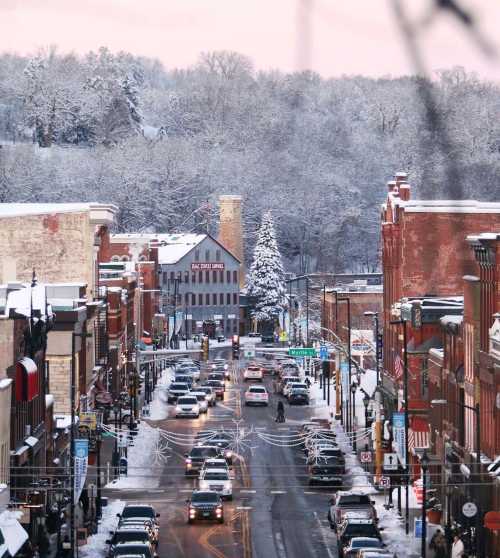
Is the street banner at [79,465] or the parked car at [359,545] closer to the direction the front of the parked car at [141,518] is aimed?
the parked car

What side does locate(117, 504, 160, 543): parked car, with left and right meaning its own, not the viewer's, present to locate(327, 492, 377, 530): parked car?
left

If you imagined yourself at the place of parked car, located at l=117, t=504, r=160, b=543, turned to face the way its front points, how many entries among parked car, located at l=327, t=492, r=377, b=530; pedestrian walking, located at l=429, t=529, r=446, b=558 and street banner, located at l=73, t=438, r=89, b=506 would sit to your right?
1

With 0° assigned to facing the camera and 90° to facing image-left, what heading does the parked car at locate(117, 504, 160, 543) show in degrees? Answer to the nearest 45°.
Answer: approximately 0°

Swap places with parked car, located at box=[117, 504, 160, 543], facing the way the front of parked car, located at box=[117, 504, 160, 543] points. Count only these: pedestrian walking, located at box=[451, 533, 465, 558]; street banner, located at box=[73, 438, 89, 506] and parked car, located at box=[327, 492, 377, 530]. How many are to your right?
1

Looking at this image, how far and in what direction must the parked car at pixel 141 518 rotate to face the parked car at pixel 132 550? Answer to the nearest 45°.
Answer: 0° — it already faces it

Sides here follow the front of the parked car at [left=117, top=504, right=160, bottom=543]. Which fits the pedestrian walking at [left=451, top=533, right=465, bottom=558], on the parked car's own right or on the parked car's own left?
on the parked car's own left

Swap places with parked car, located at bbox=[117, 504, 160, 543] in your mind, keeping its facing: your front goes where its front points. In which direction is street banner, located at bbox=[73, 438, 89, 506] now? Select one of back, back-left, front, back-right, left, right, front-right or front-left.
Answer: right

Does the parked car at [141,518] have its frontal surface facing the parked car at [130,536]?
yes
